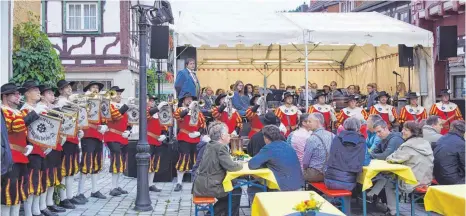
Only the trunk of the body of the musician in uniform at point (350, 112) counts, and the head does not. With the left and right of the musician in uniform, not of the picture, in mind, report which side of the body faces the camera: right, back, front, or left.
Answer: front

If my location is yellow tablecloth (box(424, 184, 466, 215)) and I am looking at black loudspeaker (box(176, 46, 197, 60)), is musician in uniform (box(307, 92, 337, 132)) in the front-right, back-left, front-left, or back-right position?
front-right

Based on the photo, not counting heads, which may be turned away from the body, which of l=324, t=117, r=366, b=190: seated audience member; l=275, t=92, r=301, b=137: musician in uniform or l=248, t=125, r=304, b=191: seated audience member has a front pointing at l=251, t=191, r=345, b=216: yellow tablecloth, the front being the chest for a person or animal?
the musician in uniform

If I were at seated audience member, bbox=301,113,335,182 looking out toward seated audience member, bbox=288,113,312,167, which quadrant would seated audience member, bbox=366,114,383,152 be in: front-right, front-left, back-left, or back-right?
front-right

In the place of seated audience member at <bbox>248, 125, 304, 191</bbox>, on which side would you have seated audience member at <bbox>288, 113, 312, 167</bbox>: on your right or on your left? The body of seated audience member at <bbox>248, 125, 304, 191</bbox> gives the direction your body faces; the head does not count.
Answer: on your right

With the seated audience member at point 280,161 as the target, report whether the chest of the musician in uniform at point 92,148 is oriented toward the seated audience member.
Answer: yes

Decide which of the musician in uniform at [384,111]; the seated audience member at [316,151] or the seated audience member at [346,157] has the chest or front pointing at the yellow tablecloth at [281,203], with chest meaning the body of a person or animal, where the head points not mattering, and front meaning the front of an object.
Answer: the musician in uniform

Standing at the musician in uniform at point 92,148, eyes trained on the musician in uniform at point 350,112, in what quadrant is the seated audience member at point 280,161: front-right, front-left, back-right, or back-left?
front-right

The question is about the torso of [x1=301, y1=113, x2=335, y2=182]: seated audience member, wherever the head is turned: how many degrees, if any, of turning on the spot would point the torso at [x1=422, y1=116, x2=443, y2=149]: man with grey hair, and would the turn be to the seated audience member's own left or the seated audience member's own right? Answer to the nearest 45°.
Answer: approximately 90° to the seated audience member's own right

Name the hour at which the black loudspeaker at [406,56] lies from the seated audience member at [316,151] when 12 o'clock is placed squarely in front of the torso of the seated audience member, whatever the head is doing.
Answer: The black loudspeaker is roughly at 2 o'clock from the seated audience member.

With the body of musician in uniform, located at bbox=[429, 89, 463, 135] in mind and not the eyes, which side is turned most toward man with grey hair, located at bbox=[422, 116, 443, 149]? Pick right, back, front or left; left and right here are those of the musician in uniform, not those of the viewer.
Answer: front

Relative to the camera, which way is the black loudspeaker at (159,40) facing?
toward the camera

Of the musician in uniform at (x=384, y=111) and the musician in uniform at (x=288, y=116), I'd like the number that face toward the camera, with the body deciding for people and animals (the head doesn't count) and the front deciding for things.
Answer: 2

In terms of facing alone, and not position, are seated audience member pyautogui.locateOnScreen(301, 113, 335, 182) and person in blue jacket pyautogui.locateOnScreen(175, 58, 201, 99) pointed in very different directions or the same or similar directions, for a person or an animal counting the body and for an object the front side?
very different directions

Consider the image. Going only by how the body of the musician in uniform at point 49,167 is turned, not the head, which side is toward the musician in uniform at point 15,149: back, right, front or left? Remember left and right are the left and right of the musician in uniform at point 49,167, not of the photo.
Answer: right

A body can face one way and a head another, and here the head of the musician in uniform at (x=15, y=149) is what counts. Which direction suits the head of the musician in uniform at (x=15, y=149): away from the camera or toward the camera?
toward the camera

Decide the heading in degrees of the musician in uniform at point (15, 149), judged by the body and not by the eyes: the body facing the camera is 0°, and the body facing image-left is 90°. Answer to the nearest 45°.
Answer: approximately 270°

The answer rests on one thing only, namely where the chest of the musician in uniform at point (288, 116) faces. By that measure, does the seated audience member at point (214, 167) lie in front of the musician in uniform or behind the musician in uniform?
in front
